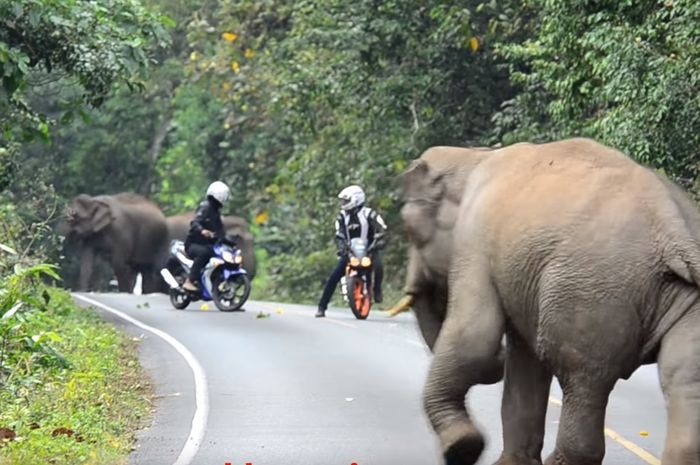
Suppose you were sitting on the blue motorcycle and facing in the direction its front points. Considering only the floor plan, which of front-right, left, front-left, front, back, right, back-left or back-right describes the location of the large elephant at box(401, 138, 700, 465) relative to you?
front-right

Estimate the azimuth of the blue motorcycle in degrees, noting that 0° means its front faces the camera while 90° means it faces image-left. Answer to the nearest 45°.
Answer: approximately 315°

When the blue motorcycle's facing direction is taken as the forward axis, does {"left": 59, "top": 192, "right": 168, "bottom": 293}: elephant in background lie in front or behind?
behind

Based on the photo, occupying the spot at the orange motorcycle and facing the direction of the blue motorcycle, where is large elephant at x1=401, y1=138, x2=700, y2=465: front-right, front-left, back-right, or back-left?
back-left

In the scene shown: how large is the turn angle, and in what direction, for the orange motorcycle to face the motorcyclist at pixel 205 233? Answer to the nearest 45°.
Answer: approximately 135° to its right

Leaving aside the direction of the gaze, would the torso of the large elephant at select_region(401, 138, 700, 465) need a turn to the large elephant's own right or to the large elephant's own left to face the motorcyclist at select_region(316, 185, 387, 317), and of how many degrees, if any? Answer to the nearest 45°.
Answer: approximately 45° to the large elephant's own right

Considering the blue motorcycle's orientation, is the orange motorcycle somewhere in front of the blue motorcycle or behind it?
in front

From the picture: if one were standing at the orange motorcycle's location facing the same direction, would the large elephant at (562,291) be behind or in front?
in front

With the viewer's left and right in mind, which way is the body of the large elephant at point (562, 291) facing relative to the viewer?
facing away from the viewer and to the left of the viewer

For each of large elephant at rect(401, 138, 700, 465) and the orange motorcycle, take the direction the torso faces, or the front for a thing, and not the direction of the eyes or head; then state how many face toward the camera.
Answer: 1

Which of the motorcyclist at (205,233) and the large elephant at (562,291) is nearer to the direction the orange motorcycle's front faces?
the large elephant

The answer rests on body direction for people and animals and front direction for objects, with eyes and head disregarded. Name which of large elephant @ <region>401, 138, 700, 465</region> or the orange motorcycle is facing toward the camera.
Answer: the orange motorcycle

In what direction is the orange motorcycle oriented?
toward the camera
